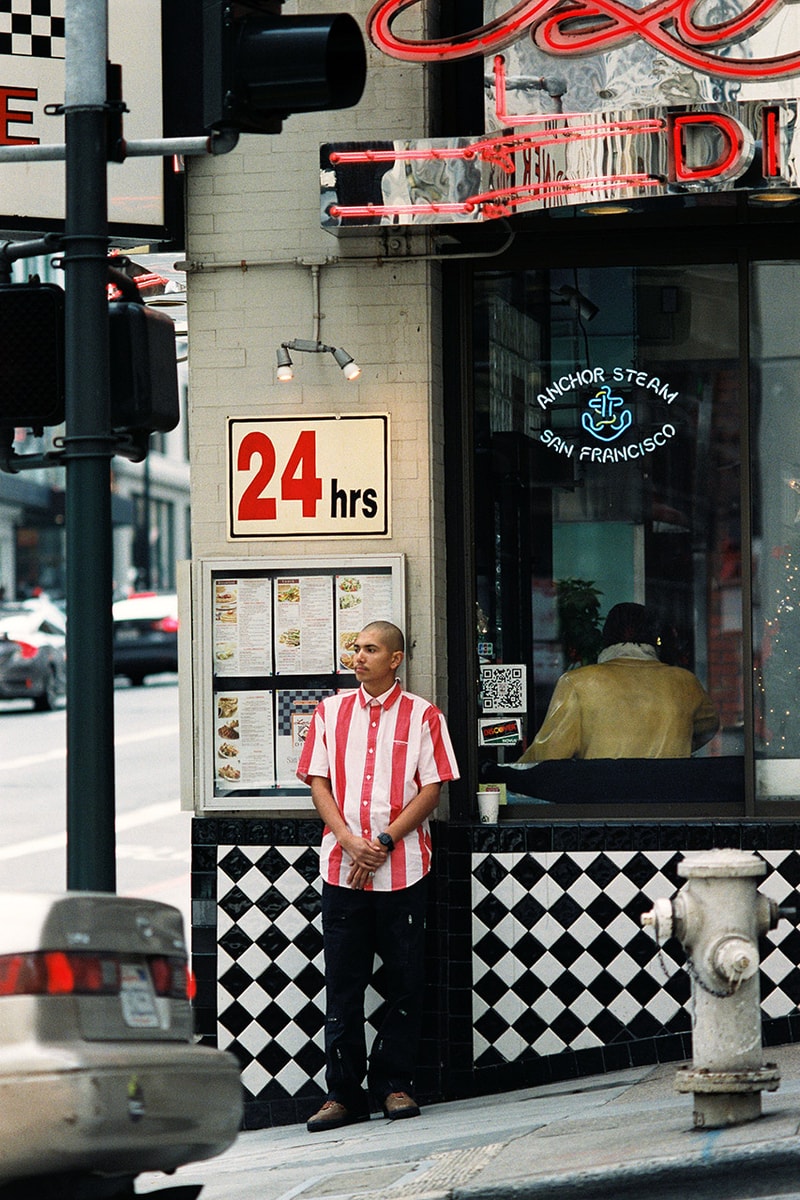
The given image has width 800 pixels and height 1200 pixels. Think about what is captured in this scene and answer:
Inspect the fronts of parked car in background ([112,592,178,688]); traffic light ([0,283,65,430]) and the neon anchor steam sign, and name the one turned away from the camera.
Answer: the parked car in background

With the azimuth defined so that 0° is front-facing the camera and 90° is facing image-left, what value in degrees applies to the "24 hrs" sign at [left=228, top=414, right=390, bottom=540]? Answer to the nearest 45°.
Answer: approximately 0°

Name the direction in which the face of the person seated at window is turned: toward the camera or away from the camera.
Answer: away from the camera

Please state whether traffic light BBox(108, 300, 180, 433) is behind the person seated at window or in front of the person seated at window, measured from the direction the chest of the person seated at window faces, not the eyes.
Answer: behind

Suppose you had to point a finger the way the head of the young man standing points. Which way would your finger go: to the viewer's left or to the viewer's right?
to the viewer's left

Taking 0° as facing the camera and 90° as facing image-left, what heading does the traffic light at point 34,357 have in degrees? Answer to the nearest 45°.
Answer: approximately 0°

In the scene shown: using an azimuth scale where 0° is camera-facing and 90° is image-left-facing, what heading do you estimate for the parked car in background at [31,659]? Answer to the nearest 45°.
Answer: approximately 225°
